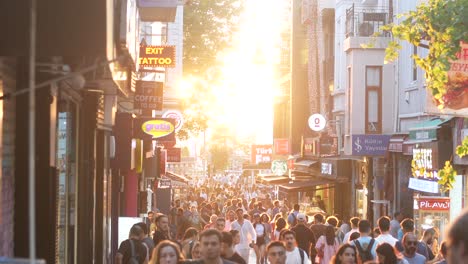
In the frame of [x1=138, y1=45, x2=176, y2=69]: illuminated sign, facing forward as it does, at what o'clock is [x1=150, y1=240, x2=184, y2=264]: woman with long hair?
The woman with long hair is roughly at 12 o'clock from the illuminated sign.

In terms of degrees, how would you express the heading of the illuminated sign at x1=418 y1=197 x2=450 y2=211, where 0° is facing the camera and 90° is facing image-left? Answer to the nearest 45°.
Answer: approximately 0°

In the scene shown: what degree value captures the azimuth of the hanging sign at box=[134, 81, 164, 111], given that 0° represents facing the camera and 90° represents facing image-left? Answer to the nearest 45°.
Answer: approximately 0°

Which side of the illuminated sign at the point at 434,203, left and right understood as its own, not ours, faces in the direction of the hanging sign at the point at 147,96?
right
